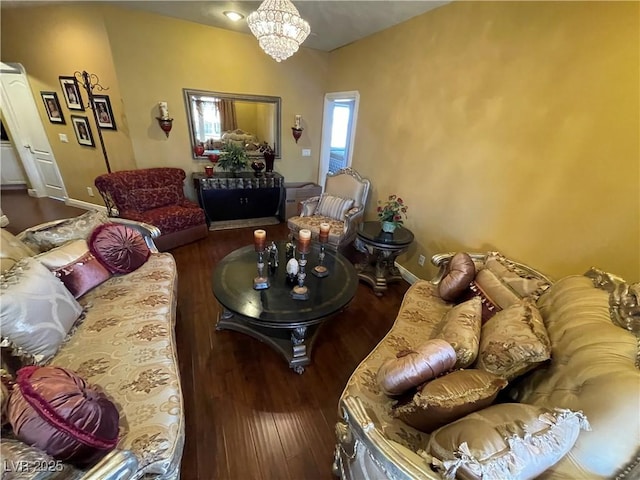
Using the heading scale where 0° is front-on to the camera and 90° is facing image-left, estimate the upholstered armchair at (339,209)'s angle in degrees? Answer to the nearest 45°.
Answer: approximately 45°

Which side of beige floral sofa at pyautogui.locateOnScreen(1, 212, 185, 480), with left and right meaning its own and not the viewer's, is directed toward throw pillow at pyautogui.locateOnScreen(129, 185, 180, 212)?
left

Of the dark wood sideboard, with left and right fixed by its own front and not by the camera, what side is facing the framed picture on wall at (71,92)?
right

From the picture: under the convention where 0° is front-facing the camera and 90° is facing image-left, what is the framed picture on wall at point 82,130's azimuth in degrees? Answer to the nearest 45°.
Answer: approximately 315°

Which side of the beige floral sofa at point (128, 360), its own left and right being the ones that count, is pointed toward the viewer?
right

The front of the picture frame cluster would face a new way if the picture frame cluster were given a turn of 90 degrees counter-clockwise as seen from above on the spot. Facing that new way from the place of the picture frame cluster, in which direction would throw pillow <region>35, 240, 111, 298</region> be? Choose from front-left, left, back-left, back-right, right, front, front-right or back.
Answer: back-right

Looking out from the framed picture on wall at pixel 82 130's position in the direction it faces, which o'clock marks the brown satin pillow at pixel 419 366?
The brown satin pillow is roughly at 1 o'clock from the framed picture on wall.

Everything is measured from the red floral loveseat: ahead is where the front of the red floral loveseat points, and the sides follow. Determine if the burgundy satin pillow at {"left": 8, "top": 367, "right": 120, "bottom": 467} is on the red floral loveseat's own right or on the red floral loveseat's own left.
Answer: on the red floral loveseat's own right
